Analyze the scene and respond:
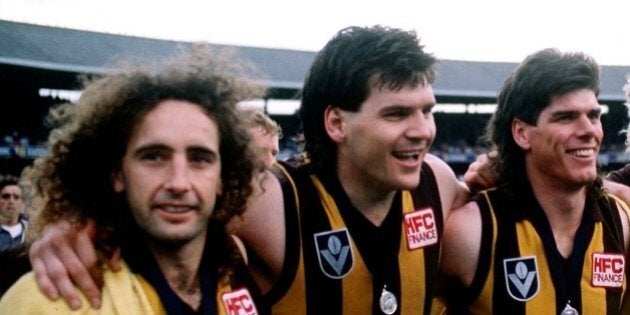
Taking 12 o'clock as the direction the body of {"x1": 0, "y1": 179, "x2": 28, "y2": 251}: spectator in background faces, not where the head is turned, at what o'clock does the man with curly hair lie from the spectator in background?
The man with curly hair is roughly at 12 o'clock from the spectator in background.

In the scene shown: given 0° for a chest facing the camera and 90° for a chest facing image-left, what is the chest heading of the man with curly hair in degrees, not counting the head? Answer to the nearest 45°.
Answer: approximately 315°

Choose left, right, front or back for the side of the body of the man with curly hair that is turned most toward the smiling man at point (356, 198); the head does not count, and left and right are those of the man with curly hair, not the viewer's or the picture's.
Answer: left

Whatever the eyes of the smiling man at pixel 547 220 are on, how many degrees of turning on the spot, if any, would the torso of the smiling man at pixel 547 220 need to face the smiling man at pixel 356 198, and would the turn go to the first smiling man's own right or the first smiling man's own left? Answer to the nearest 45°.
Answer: approximately 90° to the first smiling man's own right

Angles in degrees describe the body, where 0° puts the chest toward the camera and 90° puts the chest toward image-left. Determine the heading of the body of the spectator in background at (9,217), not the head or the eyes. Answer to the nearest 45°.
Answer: approximately 0°

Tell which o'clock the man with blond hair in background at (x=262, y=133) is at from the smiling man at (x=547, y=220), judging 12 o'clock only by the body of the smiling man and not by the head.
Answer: The man with blond hair in background is roughly at 4 o'clock from the smiling man.

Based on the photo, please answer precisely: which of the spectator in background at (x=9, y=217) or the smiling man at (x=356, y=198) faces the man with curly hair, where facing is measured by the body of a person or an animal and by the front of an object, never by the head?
the spectator in background

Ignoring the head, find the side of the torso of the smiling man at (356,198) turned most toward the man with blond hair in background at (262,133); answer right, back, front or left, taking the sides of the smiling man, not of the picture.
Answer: back
